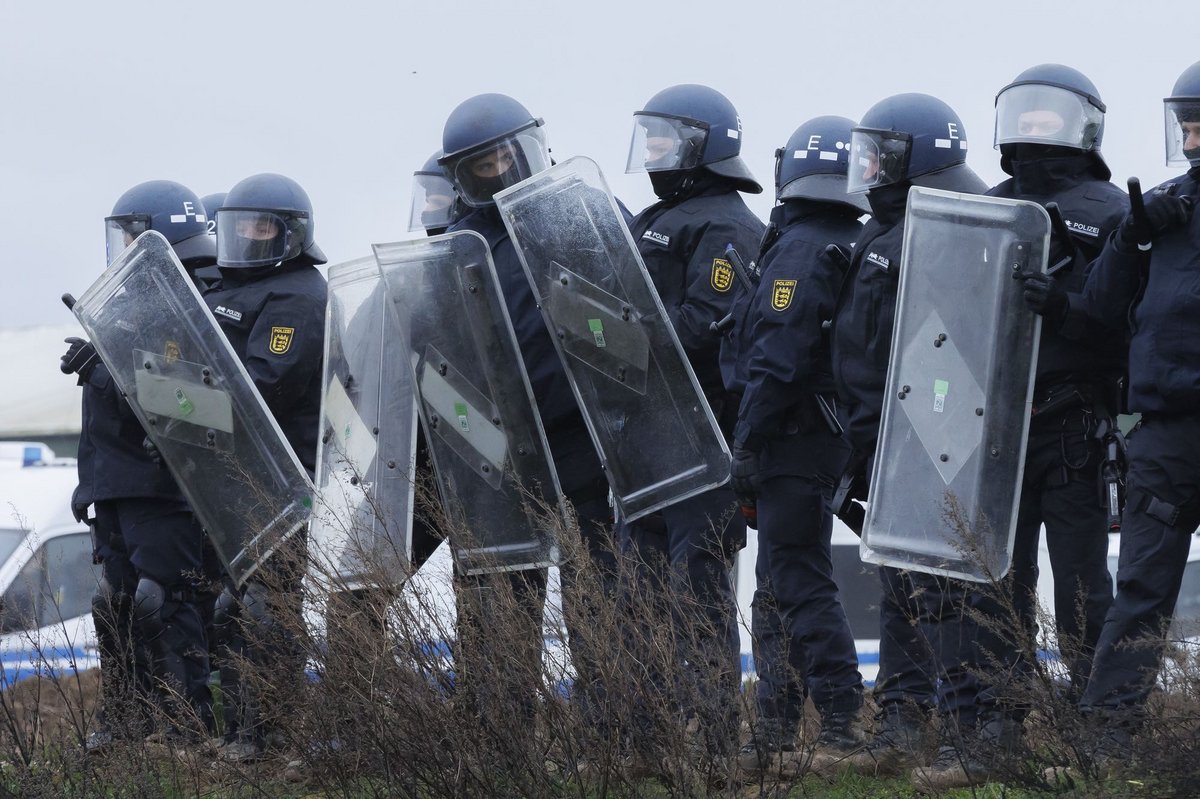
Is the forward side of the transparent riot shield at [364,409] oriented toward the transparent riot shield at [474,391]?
no

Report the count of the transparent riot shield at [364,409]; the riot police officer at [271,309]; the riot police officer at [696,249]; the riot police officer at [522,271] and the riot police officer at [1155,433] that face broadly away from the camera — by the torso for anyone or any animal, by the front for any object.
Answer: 0

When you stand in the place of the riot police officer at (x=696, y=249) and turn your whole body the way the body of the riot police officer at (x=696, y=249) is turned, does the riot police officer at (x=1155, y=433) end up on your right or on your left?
on your left

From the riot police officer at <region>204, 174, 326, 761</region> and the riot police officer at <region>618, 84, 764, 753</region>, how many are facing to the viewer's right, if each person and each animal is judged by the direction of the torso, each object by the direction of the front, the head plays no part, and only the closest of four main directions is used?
0

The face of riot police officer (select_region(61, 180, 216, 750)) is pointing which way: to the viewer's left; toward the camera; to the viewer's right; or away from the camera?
to the viewer's left

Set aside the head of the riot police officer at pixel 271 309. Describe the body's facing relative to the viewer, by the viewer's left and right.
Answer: facing the viewer and to the left of the viewer

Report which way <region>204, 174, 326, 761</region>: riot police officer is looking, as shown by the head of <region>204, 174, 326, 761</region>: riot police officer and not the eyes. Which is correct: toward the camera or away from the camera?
toward the camera
